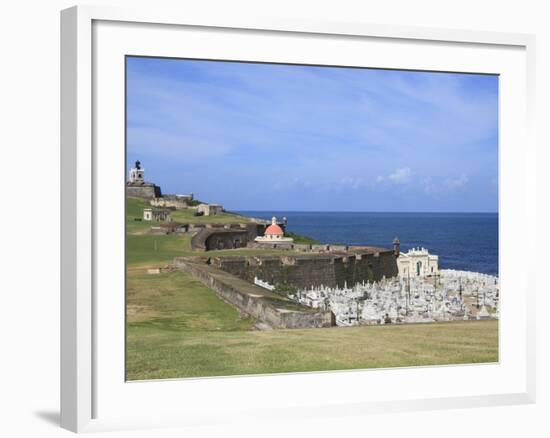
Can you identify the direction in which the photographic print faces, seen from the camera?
facing the viewer and to the right of the viewer
